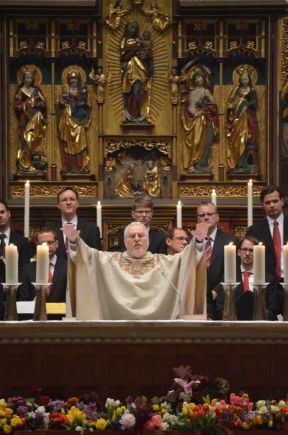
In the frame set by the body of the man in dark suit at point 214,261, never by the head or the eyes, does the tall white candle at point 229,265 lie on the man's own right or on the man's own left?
on the man's own left

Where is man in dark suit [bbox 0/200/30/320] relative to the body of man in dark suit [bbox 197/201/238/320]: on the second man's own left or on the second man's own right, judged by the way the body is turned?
on the second man's own right

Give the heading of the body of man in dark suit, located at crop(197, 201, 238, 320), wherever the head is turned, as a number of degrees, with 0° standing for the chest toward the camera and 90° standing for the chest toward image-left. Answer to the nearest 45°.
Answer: approximately 45°

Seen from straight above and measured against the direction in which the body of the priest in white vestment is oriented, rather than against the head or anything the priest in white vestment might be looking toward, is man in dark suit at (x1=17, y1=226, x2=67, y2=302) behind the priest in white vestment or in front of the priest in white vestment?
behind

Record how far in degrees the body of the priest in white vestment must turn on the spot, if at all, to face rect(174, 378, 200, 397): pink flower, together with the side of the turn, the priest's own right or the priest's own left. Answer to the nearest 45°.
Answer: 0° — they already face it

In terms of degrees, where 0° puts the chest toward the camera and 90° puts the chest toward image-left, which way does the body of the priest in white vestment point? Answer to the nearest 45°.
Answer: approximately 0°

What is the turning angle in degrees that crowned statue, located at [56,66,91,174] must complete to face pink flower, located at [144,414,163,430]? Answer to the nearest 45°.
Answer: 0° — it already faces it

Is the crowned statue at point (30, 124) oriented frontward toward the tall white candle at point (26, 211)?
yes
